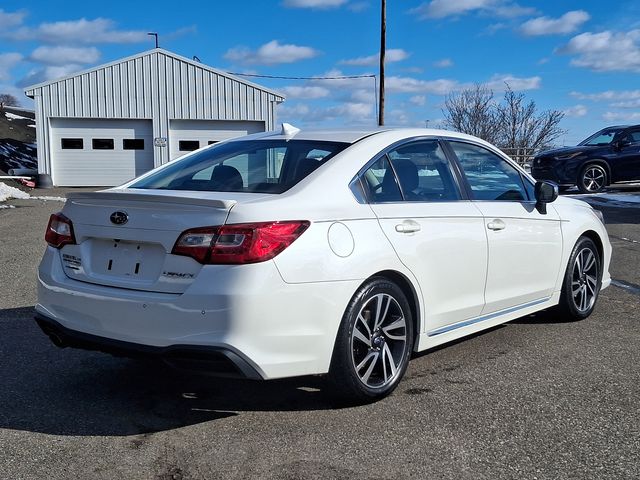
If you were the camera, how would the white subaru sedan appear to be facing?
facing away from the viewer and to the right of the viewer

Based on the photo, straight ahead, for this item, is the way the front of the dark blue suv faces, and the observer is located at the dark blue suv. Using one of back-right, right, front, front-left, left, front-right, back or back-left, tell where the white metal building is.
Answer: front-right

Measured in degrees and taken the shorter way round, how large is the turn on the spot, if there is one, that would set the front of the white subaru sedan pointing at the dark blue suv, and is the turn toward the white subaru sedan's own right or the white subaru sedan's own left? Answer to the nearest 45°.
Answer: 0° — it already faces it

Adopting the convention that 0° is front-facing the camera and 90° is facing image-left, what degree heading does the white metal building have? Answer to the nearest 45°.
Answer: approximately 0°

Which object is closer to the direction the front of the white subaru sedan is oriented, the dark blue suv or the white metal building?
the dark blue suv

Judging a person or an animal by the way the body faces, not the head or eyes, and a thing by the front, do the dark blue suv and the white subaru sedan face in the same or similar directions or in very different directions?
very different directions

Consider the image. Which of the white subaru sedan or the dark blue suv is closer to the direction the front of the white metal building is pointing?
the white subaru sedan

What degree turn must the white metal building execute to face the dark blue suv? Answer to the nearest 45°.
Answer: approximately 45° to its left

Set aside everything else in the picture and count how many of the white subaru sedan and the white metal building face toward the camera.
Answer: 1

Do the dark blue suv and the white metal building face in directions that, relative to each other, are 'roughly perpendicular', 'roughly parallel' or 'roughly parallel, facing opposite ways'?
roughly perpendicular

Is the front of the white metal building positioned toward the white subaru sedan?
yes

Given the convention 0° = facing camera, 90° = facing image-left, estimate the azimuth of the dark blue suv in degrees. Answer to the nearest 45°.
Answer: approximately 45°
